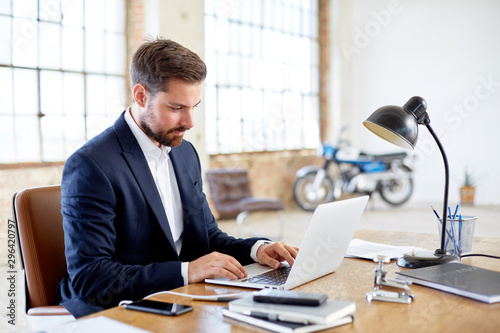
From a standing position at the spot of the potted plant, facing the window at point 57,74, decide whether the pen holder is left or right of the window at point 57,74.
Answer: left

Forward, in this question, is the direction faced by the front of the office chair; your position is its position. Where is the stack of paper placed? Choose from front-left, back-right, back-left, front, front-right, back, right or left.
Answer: front-left

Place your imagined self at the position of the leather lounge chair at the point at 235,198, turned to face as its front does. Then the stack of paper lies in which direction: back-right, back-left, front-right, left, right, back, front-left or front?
front-right

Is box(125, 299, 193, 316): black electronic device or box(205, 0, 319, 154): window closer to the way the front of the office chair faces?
the black electronic device

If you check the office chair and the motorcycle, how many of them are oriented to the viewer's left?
1

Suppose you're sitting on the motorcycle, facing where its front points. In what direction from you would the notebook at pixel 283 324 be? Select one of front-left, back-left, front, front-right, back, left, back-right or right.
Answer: left

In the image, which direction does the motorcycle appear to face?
to the viewer's left

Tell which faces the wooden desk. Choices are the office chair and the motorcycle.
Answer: the office chair

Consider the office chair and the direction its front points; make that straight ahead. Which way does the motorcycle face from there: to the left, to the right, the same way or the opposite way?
the opposite way

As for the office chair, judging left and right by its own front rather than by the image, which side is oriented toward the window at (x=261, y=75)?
left

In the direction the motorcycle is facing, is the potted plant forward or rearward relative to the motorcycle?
rearward

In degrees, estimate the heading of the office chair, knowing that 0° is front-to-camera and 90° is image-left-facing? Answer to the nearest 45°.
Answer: approximately 315°

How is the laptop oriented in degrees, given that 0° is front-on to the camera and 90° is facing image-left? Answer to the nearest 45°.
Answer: approximately 135°

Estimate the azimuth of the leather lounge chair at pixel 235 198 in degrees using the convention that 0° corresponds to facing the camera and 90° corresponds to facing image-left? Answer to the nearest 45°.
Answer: approximately 315°
